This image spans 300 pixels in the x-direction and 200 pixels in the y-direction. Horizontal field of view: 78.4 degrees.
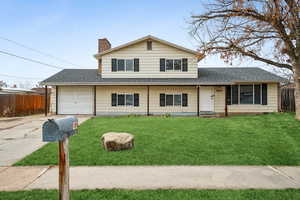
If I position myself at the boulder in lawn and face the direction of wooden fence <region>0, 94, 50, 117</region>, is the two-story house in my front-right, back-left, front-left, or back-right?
front-right

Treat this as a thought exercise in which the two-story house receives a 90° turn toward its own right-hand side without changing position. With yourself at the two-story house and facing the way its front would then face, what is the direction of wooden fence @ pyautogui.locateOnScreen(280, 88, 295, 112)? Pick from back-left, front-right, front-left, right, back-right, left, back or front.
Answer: back

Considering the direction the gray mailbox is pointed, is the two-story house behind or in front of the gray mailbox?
behind

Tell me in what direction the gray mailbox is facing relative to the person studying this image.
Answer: facing the viewer and to the left of the viewer

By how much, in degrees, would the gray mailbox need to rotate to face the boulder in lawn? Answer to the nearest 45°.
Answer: approximately 180°

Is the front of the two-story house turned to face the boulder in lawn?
yes

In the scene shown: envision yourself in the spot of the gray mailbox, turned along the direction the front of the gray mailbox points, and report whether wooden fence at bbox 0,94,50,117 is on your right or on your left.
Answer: on your right

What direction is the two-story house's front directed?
toward the camera

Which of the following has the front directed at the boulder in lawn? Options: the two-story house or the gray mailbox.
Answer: the two-story house

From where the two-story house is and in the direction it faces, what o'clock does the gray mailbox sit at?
The gray mailbox is roughly at 12 o'clock from the two-story house.

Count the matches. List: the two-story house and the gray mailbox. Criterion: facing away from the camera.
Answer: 0

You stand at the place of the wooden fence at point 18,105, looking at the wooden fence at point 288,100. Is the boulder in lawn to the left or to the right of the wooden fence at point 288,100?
right
